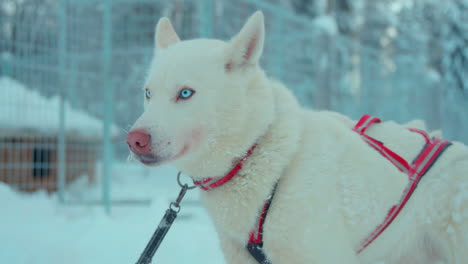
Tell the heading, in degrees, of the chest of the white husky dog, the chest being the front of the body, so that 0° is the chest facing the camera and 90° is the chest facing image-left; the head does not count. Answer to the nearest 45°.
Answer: approximately 45°

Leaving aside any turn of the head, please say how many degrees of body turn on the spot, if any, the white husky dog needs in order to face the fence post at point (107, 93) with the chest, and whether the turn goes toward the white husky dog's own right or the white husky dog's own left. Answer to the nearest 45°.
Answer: approximately 90° to the white husky dog's own right

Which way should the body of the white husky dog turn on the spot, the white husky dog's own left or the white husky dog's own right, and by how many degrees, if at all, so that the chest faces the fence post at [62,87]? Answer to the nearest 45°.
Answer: approximately 90° to the white husky dog's own right

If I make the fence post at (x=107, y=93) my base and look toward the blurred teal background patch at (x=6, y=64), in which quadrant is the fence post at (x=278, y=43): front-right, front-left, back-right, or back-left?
back-right

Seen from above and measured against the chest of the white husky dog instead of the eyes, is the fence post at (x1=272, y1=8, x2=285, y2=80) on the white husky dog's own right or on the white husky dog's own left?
on the white husky dog's own right

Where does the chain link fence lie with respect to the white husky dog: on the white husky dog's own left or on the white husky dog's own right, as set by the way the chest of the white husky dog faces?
on the white husky dog's own right
